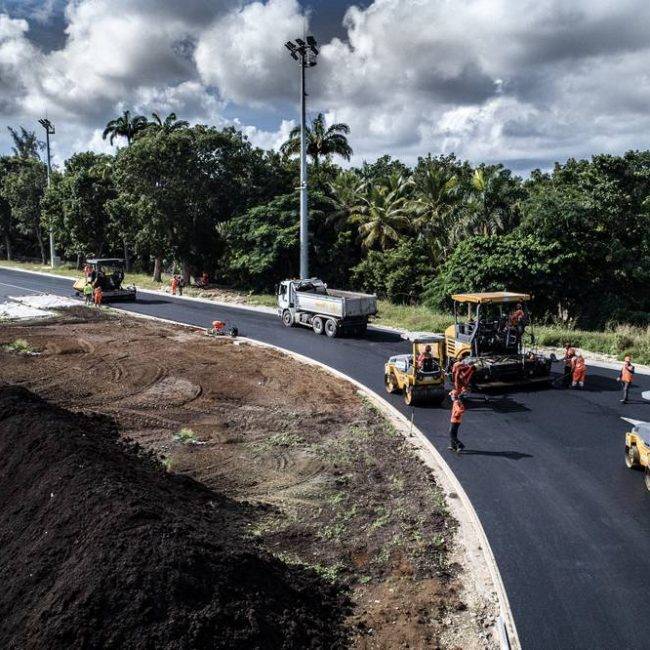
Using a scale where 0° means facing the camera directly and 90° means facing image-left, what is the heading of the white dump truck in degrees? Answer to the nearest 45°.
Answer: approximately 135°

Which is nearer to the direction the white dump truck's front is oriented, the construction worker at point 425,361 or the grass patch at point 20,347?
the grass patch

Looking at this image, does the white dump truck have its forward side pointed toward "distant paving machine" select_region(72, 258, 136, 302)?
yes

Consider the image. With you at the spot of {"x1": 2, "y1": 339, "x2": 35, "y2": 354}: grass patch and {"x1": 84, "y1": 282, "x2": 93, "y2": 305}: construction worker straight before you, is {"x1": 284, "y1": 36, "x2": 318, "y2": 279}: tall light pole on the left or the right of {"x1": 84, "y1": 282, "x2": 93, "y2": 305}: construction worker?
right

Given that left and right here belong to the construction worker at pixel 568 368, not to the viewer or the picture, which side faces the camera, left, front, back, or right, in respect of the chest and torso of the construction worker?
left

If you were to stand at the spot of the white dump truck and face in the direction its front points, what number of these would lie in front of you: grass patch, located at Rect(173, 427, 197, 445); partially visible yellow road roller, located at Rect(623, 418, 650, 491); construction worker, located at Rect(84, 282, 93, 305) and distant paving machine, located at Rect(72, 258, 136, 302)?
2
